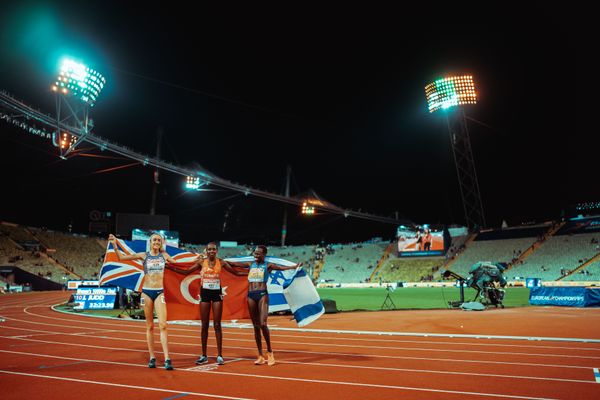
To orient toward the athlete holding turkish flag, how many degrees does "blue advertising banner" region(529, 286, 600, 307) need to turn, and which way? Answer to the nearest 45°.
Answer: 0° — it already faces them

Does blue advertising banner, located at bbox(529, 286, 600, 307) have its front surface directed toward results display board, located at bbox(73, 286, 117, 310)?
no

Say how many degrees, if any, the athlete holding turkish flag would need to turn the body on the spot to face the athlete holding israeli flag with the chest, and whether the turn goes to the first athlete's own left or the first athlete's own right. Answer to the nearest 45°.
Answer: approximately 90° to the first athlete's own left

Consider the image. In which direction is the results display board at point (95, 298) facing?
toward the camera

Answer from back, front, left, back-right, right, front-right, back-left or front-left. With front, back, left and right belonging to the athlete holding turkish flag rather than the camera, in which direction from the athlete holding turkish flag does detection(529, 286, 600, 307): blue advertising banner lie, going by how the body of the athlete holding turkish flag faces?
back-left

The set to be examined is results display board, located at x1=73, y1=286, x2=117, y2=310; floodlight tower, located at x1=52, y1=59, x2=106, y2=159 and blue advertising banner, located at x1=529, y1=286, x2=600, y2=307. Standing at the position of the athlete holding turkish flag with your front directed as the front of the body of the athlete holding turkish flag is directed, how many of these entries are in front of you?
0

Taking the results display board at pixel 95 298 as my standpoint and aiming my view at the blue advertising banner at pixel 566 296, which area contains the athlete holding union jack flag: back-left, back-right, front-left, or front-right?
front-right

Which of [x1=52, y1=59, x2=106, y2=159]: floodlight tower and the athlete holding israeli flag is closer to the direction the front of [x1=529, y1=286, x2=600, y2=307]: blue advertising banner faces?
the athlete holding israeli flag

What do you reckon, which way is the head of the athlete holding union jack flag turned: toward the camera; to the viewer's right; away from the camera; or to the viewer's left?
toward the camera

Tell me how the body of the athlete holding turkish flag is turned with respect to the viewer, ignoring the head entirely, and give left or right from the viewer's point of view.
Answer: facing the viewer

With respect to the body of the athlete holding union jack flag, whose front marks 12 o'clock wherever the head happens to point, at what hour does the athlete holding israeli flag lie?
The athlete holding israeli flag is roughly at 9 o'clock from the athlete holding union jack flag.

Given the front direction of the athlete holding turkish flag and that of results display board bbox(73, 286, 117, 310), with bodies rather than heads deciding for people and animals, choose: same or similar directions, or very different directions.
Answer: same or similar directions

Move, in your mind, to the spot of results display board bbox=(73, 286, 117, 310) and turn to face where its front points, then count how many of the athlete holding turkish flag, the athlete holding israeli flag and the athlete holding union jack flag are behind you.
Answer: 0

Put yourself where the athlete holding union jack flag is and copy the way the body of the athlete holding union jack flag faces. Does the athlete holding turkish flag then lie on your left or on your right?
on your left

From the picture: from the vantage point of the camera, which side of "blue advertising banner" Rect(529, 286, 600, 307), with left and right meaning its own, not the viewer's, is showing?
front

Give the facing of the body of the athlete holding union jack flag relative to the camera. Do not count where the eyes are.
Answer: toward the camera

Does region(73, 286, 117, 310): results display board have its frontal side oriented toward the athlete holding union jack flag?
yes

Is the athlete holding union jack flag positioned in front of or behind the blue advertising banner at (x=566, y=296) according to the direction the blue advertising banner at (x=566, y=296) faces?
in front
